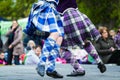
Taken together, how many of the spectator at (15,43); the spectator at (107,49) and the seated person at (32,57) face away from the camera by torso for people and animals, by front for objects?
0

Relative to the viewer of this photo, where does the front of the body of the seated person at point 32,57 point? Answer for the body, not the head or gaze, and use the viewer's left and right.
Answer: facing the viewer and to the right of the viewer

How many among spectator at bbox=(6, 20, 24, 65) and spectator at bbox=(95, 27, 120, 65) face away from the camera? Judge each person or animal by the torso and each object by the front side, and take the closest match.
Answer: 0

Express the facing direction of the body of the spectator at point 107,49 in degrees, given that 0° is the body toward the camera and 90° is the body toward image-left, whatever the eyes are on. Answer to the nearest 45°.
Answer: approximately 315°

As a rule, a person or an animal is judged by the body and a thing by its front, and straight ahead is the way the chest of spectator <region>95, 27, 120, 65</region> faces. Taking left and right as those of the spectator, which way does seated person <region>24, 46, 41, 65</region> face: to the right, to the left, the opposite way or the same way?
the same way

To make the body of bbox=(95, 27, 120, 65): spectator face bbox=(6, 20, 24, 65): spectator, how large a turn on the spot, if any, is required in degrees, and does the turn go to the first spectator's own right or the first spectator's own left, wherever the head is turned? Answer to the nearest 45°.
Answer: approximately 135° to the first spectator's own right

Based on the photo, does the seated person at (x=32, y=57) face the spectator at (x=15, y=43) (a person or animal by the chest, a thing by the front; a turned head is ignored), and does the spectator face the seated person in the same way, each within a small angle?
no

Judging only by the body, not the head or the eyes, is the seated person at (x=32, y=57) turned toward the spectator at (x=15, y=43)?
no

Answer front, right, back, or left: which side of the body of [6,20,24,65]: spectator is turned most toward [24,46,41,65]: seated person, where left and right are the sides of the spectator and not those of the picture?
left

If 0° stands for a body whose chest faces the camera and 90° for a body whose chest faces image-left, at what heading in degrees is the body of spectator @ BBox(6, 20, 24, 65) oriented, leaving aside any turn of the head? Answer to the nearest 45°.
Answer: approximately 45°
